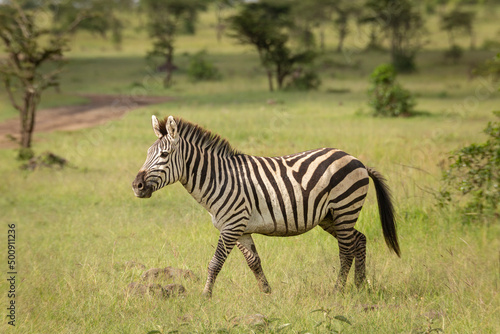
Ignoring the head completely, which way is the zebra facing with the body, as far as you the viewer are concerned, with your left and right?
facing to the left of the viewer

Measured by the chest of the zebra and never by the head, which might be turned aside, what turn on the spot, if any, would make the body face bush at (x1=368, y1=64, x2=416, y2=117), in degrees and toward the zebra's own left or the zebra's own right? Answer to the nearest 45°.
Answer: approximately 90° to the zebra's own right

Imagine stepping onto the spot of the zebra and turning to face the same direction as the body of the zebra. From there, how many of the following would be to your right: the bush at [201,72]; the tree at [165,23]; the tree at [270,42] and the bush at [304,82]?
4

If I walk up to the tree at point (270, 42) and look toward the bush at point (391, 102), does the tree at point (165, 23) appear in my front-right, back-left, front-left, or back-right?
back-right

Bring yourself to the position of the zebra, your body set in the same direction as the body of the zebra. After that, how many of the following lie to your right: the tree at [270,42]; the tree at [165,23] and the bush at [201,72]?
3

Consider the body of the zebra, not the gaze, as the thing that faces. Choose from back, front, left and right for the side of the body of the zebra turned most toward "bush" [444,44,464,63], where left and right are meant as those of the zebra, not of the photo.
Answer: right

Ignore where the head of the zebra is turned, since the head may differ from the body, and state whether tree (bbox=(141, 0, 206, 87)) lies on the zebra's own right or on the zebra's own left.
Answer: on the zebra's own right

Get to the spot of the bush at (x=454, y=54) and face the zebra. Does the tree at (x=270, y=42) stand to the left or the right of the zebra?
right

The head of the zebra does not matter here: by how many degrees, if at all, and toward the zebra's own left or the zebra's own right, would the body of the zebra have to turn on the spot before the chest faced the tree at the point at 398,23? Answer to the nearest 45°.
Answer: approximately 90° to the zebra's own right

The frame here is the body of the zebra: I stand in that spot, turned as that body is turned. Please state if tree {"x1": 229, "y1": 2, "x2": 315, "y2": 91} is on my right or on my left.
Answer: on my right

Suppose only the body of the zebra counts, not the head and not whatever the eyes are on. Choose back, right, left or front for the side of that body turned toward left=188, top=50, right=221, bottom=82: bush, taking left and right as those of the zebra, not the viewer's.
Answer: right
